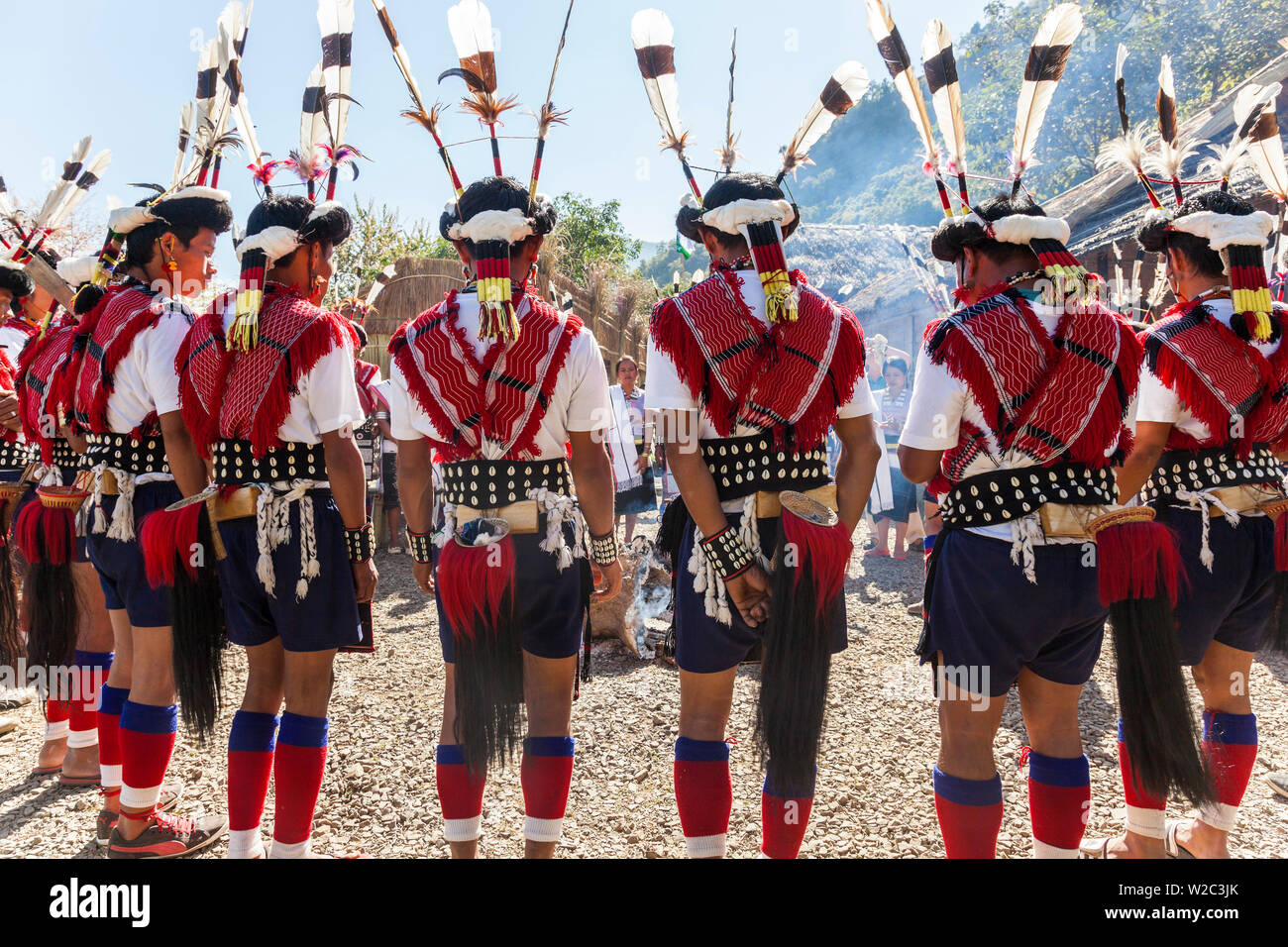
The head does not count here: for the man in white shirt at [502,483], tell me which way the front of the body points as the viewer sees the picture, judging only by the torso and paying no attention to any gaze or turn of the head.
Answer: away from the camera

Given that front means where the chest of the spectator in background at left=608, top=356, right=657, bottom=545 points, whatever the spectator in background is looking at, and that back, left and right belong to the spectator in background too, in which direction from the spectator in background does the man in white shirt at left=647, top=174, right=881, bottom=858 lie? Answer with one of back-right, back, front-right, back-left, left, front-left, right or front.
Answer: front

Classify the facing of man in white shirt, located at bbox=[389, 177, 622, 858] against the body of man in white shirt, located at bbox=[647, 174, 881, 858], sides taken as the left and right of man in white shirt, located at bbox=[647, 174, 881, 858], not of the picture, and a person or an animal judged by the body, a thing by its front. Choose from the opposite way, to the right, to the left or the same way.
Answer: the same way

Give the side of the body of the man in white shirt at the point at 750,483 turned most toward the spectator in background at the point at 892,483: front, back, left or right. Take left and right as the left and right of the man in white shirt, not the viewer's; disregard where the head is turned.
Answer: front

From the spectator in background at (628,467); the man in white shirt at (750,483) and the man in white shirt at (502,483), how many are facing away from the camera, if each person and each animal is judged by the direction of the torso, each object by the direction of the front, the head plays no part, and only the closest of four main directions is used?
2

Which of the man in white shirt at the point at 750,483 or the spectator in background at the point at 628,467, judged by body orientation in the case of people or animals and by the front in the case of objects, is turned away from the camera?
the man in white shirt

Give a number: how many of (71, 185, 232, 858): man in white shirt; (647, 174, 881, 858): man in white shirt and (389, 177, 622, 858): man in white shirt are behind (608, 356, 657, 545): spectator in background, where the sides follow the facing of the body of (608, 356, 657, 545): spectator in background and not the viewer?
0

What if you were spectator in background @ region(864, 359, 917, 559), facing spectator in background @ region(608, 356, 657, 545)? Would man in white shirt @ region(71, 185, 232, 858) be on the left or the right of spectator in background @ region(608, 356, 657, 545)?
left

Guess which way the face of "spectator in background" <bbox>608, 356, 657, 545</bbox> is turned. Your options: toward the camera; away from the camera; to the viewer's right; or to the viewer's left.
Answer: toward the camera

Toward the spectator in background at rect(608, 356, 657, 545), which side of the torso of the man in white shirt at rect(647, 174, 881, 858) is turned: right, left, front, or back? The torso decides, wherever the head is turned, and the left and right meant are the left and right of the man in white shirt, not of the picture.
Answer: front

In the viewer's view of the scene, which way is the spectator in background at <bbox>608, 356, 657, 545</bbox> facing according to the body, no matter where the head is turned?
toward the camera

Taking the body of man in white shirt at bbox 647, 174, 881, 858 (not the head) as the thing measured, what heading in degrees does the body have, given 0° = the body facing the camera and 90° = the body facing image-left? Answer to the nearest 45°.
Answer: approximately 180°
